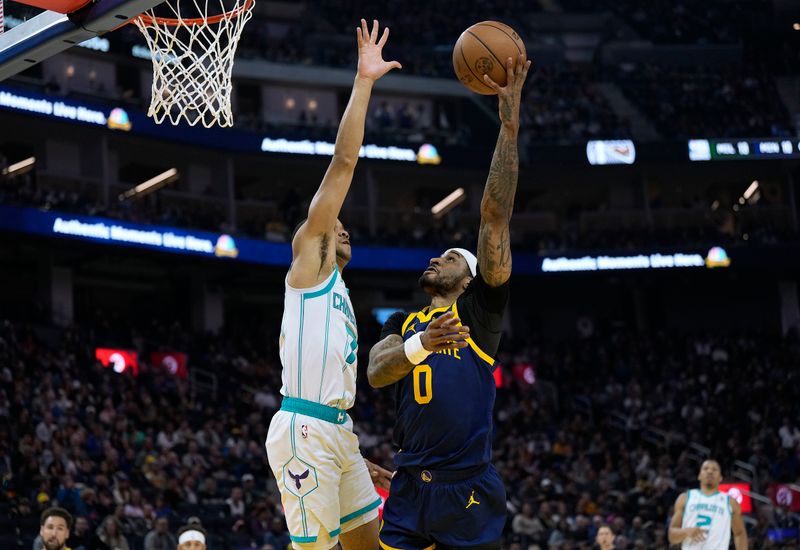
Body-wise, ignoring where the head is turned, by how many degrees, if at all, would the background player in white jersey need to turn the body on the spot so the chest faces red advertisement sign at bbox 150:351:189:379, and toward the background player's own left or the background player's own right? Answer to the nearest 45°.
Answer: approximately 135° to the background player's own right

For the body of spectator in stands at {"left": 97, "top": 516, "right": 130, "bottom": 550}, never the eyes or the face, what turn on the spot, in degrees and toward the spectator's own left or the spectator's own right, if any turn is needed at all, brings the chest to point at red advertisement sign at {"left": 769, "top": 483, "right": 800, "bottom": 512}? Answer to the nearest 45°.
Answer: approximately 135° to the spectator's own left

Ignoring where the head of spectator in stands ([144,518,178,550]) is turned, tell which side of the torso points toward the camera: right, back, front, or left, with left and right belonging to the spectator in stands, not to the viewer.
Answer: front

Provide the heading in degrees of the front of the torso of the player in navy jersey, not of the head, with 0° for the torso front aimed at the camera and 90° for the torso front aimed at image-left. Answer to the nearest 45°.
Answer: approximately 45°

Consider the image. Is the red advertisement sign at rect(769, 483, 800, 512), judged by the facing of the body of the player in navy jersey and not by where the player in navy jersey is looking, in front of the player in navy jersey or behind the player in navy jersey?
behind

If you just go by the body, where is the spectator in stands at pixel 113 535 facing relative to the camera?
toward the camera

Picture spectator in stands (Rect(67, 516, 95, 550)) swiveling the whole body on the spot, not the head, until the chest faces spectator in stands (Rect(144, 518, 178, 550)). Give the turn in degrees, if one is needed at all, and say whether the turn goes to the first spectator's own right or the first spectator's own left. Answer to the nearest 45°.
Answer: approximately 135° to the first spectator's own left
